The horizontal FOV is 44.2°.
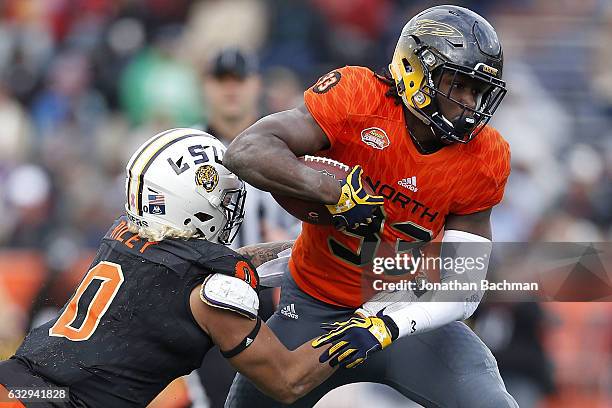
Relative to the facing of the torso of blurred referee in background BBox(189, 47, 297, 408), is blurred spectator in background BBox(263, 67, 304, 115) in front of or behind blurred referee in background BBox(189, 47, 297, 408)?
behind

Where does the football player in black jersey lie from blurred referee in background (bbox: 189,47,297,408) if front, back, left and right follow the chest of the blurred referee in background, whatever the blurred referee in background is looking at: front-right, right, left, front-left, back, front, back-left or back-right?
front

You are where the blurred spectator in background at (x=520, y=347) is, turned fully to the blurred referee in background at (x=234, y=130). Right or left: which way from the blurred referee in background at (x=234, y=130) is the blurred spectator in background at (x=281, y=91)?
right

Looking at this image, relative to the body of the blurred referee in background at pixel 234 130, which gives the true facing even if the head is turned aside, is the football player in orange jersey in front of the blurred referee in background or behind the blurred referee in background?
in front

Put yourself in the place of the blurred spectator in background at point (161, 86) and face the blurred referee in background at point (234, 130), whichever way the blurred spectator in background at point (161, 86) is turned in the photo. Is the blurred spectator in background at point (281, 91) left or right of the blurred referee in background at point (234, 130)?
left

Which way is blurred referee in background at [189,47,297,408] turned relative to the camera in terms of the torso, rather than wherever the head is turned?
toward the camera

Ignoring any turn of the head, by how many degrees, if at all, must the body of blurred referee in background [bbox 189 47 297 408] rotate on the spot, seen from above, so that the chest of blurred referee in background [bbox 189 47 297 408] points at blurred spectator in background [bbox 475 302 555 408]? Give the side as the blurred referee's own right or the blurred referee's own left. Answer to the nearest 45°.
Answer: approximately 90° to the blurred referee's own left

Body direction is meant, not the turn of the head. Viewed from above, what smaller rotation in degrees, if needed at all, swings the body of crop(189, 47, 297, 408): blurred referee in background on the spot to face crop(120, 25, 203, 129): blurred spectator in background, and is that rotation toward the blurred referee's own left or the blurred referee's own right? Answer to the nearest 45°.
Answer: approximately 180°

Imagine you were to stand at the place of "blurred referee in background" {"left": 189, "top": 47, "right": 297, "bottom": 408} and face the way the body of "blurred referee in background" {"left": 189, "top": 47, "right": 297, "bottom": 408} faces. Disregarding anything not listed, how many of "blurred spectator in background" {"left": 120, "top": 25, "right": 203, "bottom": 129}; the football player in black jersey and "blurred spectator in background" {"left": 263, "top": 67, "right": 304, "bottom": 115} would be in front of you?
1

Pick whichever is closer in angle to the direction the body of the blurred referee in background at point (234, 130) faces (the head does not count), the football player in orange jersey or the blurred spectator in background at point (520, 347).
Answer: the football player in orange jersey

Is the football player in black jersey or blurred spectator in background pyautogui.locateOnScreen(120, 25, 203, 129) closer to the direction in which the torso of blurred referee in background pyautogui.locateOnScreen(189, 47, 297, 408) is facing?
the football player in black jersey
